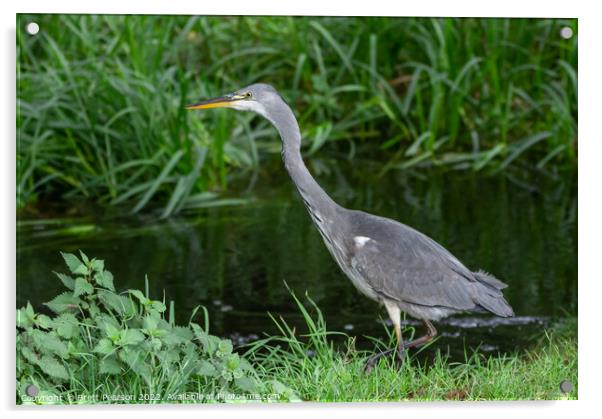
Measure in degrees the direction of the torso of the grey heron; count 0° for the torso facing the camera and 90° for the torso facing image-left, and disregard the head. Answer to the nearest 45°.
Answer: approximately 90°
